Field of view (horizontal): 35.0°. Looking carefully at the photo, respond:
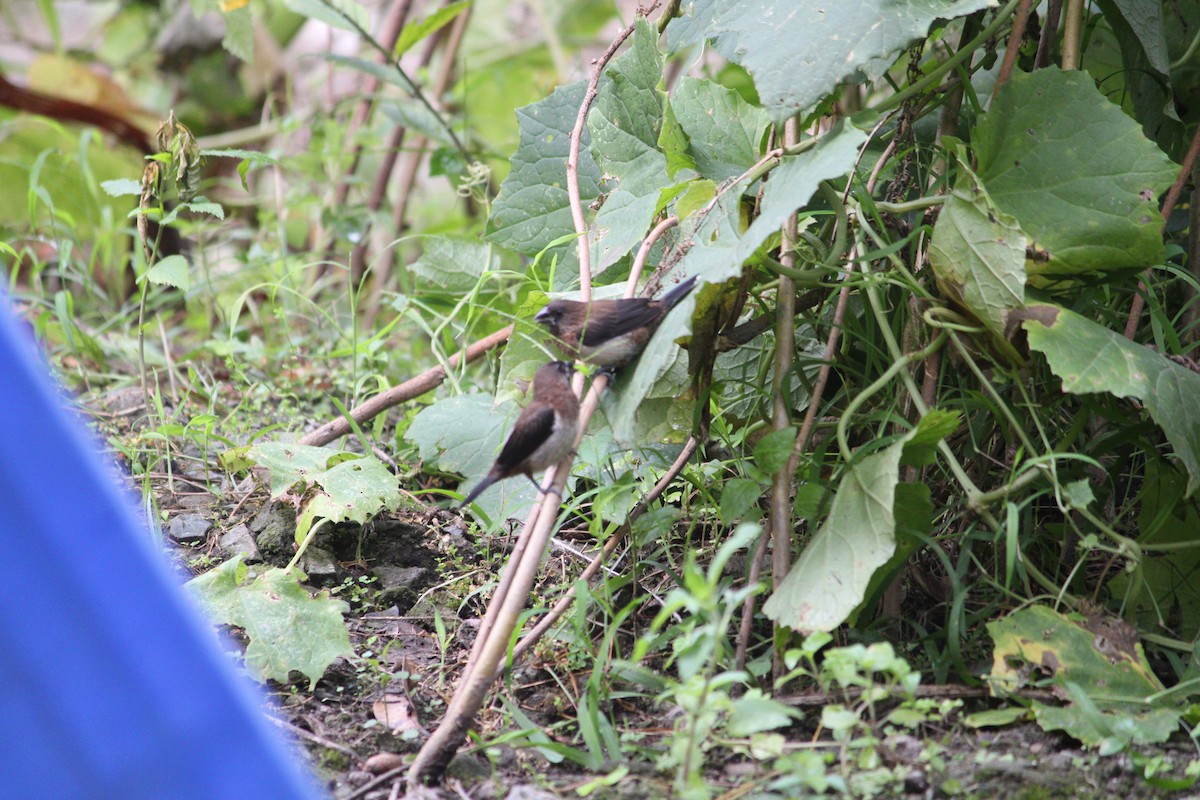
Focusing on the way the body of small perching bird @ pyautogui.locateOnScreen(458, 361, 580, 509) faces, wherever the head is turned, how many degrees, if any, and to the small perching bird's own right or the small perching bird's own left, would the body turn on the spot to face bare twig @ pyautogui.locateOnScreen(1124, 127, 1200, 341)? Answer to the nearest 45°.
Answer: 0° — it already faces it

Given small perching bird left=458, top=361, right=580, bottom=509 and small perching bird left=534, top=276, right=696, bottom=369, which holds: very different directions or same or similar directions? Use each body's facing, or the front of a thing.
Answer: very different directions

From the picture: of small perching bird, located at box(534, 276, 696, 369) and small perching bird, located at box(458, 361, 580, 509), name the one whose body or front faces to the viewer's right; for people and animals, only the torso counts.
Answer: small perching bird, located at box(458, 361, 580, 509)

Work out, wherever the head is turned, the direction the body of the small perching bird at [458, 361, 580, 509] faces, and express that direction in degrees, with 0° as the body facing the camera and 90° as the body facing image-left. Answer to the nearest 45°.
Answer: approximately 270°

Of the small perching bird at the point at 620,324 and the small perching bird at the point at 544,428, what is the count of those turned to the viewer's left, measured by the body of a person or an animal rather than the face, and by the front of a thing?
1

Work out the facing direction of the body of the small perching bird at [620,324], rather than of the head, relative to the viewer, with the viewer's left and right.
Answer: facing to the left of the viewer
